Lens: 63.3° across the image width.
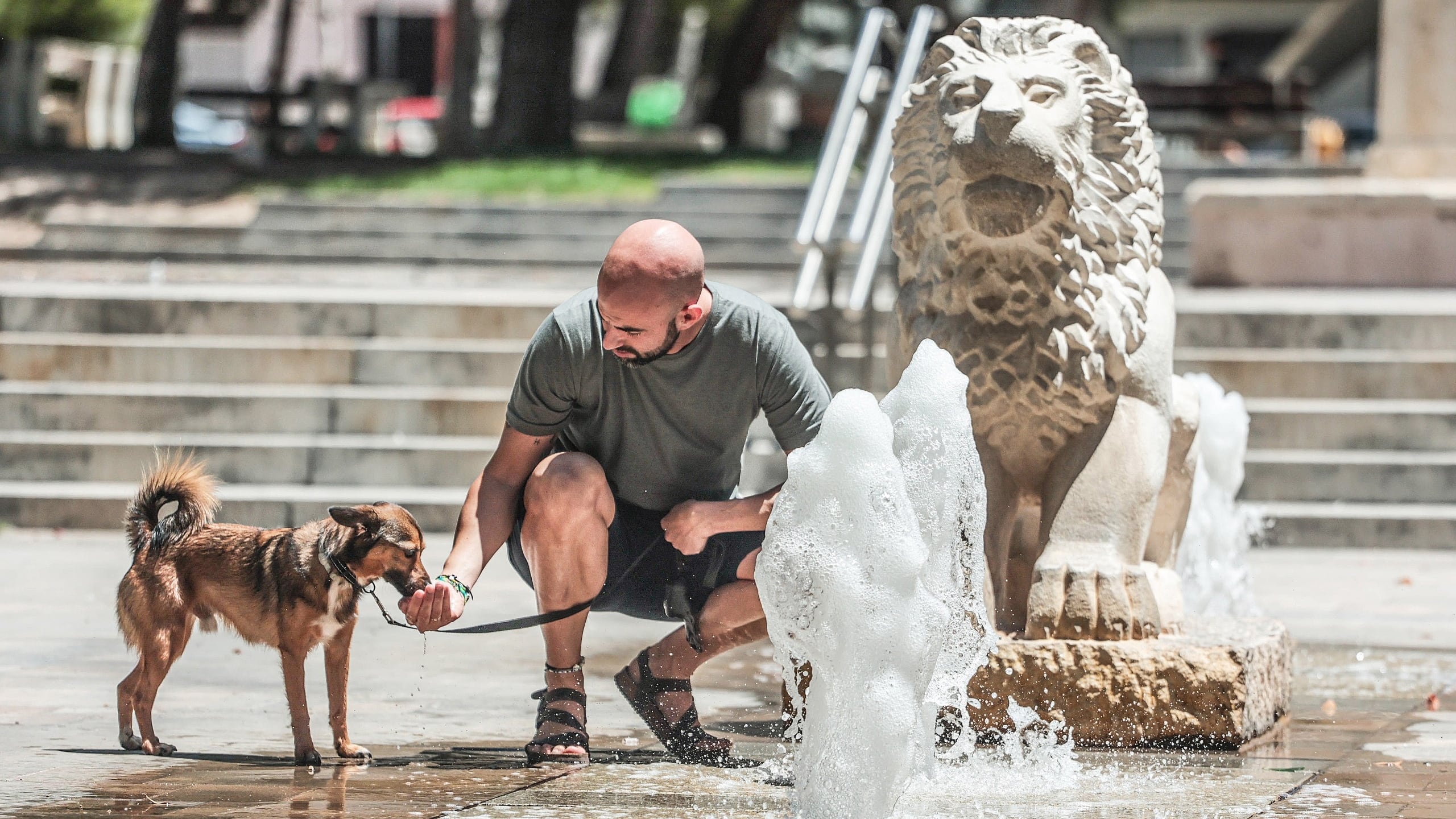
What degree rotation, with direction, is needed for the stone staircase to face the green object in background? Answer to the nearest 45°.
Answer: approximately 180°

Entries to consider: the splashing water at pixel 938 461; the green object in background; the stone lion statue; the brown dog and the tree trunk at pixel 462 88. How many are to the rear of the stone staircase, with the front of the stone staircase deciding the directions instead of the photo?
2

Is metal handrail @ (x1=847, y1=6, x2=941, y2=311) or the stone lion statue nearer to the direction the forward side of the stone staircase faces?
the stone lion statue

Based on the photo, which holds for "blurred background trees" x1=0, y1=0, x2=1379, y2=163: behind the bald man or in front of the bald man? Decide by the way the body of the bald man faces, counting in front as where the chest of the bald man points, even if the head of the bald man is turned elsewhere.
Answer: behind

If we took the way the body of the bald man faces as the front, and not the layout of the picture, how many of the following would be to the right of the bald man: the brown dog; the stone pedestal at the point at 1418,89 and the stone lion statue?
1
